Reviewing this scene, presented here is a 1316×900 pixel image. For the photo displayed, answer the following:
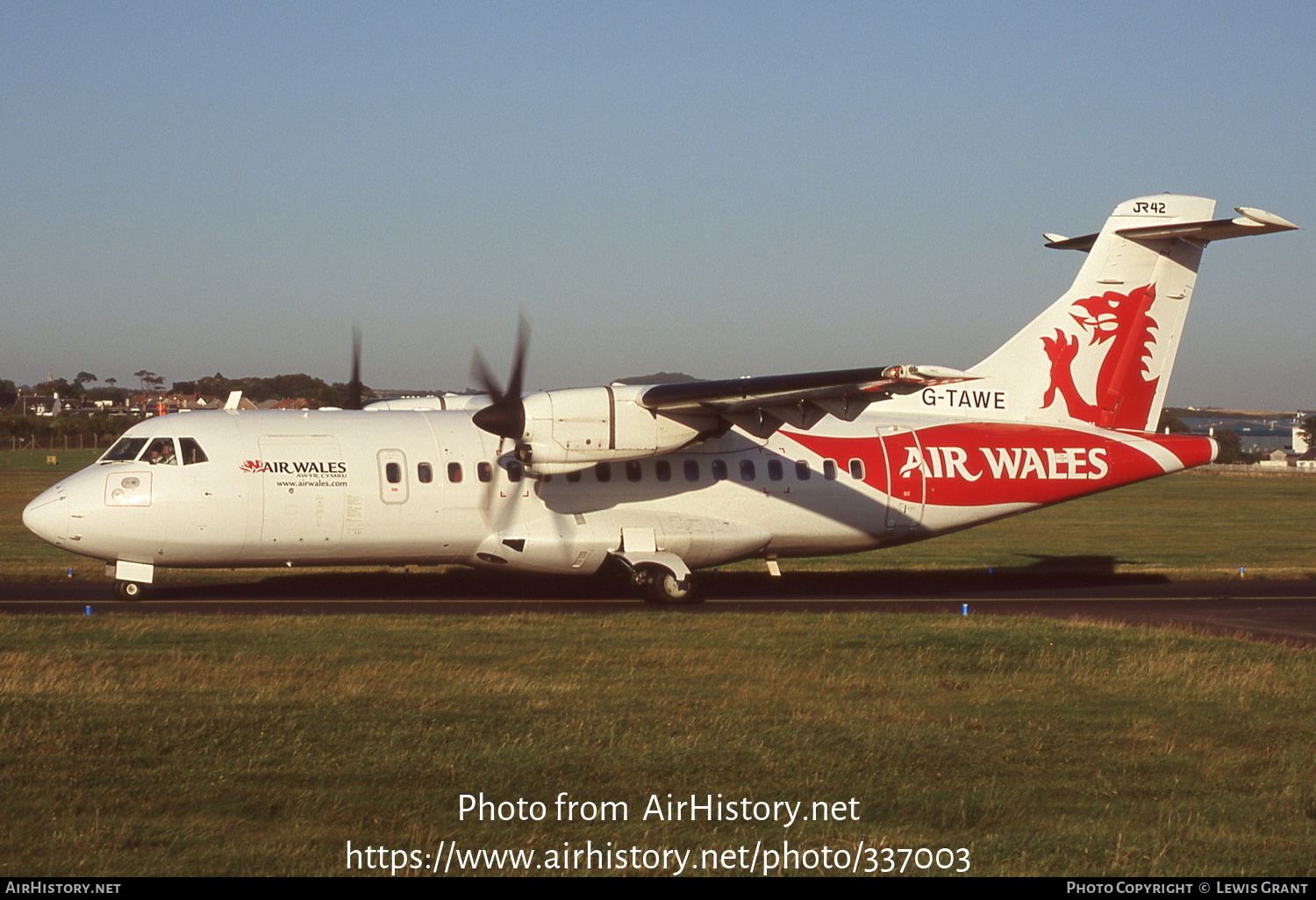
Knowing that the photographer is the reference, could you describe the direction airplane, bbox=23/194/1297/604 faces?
facing to the left of the viewer
